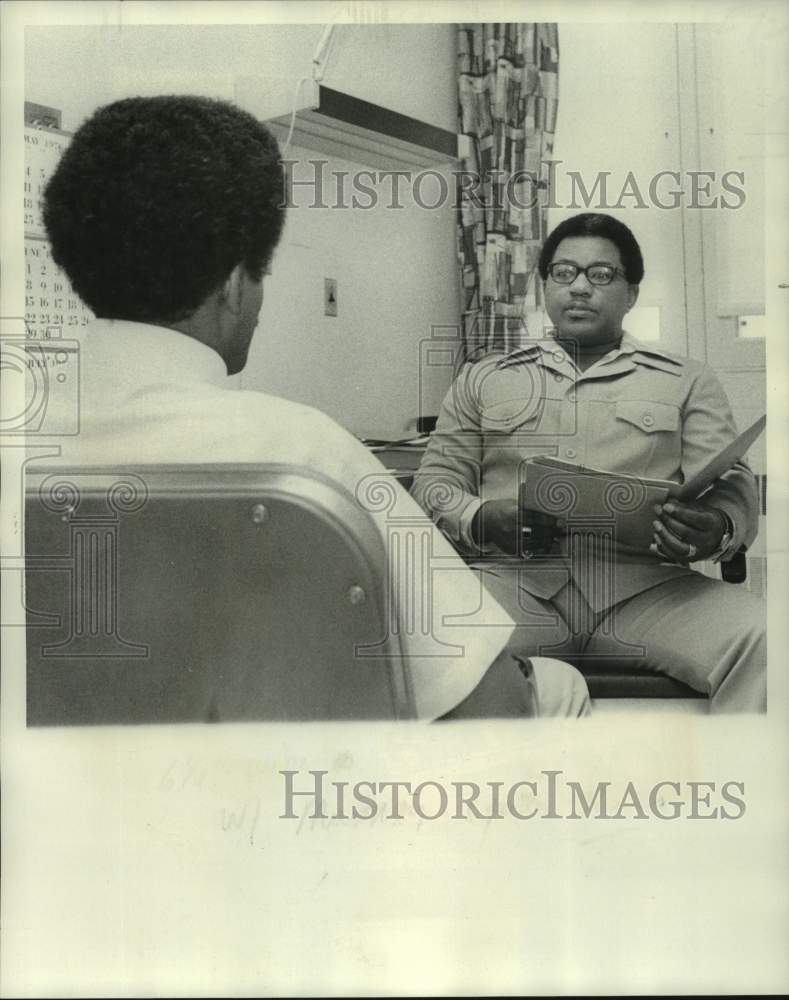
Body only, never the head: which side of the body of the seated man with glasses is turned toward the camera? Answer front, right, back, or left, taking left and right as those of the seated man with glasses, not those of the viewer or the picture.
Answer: front

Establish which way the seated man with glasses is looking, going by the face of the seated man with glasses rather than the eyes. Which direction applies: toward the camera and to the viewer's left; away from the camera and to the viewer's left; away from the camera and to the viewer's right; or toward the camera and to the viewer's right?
toward the camera and to the viewer's left
